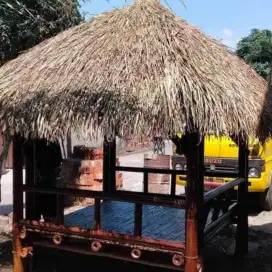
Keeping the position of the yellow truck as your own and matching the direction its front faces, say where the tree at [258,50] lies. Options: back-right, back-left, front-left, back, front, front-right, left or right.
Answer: back-right

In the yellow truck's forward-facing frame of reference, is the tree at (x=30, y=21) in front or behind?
in front

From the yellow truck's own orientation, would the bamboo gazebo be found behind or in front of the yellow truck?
in front

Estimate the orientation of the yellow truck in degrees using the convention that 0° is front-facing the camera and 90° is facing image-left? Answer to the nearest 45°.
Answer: approximately 45°
